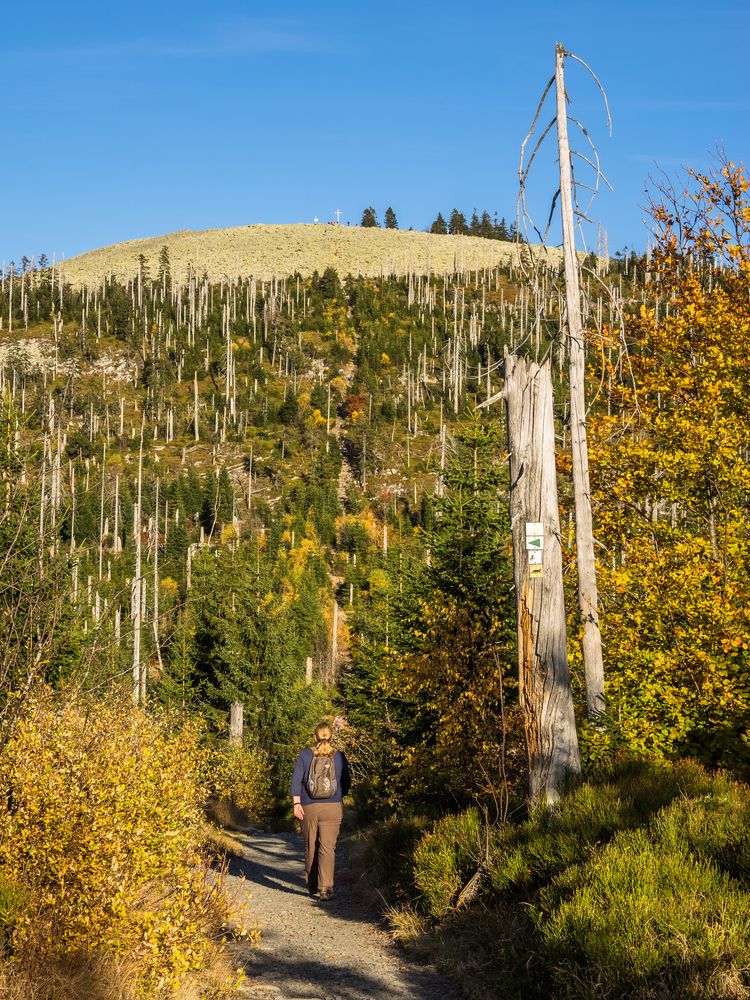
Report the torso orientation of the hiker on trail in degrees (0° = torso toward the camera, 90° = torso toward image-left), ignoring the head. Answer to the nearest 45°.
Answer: approximately 180°

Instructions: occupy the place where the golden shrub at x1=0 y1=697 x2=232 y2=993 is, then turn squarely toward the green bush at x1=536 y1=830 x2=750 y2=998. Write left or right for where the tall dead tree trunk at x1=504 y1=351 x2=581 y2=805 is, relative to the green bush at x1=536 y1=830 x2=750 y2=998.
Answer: left

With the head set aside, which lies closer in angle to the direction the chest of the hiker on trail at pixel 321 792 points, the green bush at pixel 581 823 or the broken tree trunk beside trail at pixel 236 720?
the broken tree trunk beside trail

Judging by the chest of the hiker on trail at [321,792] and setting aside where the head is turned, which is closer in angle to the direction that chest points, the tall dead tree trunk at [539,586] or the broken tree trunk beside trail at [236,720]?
the broken tree trunk beside trail

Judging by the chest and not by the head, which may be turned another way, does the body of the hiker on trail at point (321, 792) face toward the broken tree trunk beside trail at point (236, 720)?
yes
